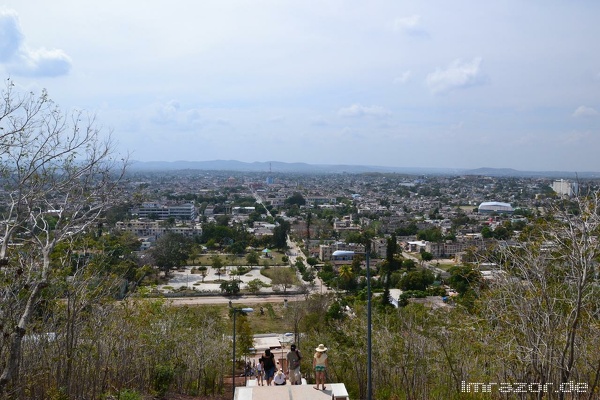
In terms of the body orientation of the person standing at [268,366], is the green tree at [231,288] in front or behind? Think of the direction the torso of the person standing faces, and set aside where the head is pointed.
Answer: in front

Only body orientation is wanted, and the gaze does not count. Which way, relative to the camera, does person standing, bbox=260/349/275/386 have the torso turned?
away from the camera

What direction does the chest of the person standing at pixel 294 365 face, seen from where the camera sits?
away from the camera

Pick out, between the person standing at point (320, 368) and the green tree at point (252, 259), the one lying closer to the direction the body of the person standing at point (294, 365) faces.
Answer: the green tree
